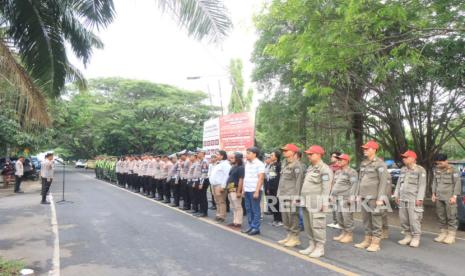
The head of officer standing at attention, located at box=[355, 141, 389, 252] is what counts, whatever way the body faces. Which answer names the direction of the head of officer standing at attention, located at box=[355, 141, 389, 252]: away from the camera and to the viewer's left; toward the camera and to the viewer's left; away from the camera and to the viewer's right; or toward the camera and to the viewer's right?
toward the camera and to the viewer's left

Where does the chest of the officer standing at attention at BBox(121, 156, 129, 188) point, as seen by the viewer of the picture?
to the viewer's left

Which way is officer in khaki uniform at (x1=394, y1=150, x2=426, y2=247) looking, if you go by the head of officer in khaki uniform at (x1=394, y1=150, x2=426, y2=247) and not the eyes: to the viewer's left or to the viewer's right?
to the viewer's left

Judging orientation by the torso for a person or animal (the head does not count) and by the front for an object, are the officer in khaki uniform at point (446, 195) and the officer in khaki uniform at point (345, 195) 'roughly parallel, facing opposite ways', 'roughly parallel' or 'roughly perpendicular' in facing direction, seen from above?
roughly parallel

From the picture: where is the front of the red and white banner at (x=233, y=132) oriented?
toward the camera

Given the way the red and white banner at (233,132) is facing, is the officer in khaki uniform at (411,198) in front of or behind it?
in front

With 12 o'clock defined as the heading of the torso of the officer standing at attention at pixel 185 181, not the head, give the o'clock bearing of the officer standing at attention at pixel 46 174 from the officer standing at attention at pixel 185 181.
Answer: the officer standing at attention at pixel 46 174 is roughly at 1 o'clock from the officer standing at attention at pixel 185 181.

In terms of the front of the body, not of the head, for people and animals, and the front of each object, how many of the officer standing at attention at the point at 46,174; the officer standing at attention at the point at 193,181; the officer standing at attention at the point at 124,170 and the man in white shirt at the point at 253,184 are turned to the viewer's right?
1

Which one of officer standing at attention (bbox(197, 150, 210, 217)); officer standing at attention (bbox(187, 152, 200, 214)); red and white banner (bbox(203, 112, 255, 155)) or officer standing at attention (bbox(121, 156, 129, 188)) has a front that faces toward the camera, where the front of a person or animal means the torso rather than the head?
the red and white banner

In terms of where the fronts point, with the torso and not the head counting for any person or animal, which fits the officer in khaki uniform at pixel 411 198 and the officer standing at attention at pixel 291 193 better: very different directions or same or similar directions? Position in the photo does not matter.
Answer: same or similar directions
